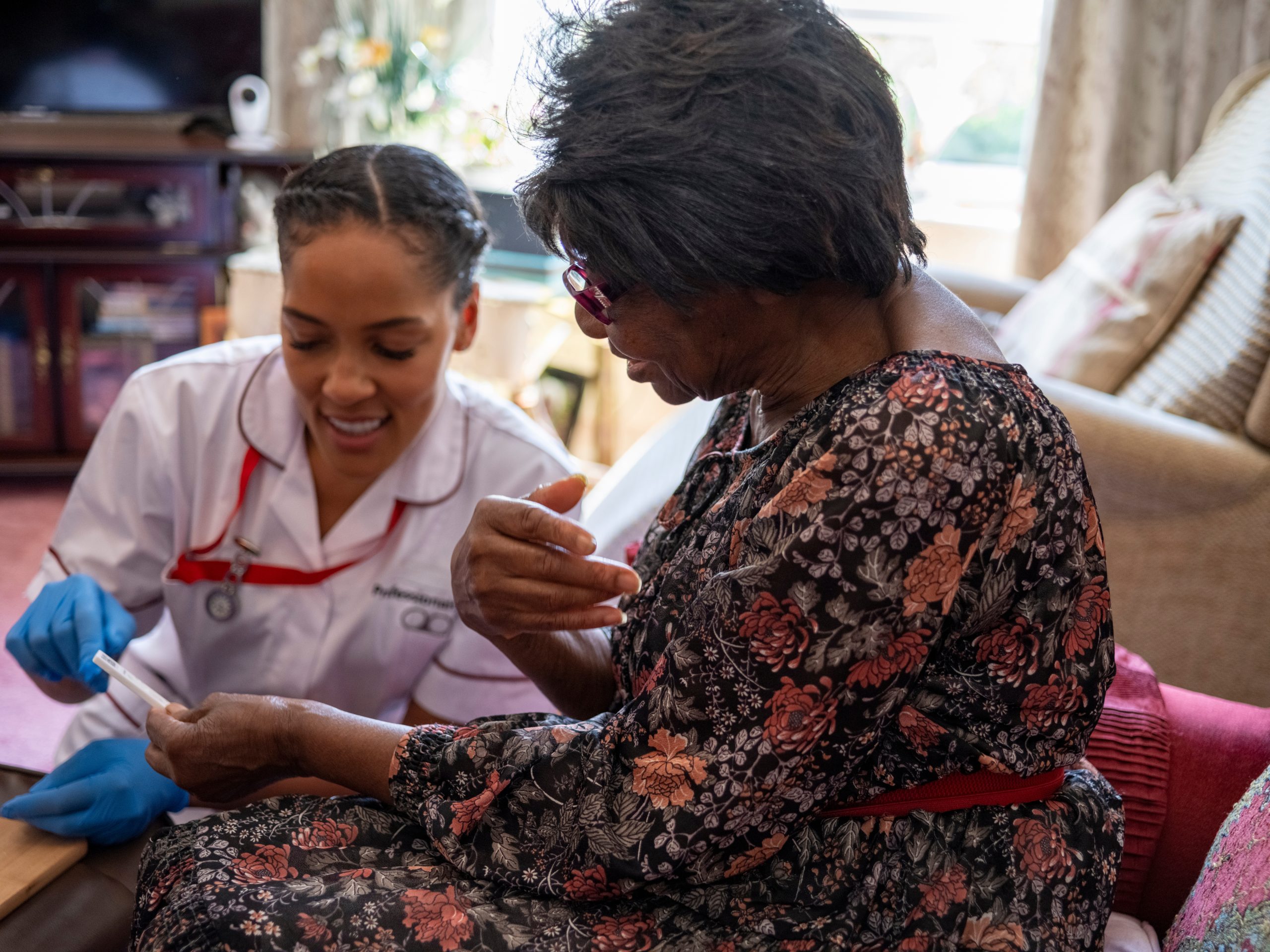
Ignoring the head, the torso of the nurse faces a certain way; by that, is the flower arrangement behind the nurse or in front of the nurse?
behind

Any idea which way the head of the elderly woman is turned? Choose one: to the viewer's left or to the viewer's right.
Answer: to the viewer's left

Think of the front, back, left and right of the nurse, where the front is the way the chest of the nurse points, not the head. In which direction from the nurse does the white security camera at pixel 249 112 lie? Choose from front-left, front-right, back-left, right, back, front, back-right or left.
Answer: back

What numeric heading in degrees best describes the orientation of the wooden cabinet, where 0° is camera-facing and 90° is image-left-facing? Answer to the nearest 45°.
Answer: approximately 0°

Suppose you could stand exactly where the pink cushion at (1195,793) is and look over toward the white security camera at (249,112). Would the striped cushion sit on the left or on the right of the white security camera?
right

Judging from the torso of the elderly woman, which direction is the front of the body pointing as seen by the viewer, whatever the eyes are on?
to the viewer's left

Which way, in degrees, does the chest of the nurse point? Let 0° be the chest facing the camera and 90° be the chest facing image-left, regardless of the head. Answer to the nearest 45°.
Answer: approximately 0°

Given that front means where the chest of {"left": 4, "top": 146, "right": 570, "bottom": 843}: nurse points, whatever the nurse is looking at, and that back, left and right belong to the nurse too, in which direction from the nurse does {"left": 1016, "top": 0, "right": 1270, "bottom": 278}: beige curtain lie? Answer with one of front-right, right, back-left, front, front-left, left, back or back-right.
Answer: back-left

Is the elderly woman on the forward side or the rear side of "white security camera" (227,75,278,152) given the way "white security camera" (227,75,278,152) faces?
on the forward side
